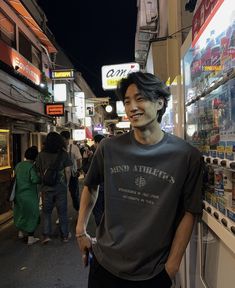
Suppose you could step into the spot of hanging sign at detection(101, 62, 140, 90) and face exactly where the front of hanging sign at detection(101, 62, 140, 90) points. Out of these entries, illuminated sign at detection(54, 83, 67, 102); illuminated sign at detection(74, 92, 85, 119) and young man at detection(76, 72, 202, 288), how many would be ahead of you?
1

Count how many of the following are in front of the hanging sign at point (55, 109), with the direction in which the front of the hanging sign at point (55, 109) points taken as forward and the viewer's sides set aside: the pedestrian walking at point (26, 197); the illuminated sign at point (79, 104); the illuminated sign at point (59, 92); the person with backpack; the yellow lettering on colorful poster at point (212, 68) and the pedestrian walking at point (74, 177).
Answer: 4

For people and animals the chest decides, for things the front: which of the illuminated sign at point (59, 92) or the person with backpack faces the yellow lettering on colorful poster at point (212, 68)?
the illuminated sign at point (59, 92)

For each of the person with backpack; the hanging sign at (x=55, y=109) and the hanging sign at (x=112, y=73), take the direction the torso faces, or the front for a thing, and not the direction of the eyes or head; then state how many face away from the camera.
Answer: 1

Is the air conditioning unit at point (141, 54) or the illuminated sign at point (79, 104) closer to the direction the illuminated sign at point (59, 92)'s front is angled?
the air conditioning unit

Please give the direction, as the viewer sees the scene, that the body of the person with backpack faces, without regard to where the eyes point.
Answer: away from the camera

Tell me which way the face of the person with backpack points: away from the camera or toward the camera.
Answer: away from the camera

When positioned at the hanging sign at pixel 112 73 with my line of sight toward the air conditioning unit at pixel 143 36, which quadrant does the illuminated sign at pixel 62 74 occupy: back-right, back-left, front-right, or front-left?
back-right

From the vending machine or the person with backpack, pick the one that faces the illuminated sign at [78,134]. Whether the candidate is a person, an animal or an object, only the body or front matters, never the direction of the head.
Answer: the person with backpack

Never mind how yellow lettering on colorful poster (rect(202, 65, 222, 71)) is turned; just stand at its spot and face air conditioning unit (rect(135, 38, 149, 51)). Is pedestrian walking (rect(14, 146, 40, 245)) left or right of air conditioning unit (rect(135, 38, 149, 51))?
left

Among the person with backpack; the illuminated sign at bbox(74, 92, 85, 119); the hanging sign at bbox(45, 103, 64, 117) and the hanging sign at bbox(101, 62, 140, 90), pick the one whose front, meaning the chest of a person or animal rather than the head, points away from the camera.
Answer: the person with backpack

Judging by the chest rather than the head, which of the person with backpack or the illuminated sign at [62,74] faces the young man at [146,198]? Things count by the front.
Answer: the illuminated sign
